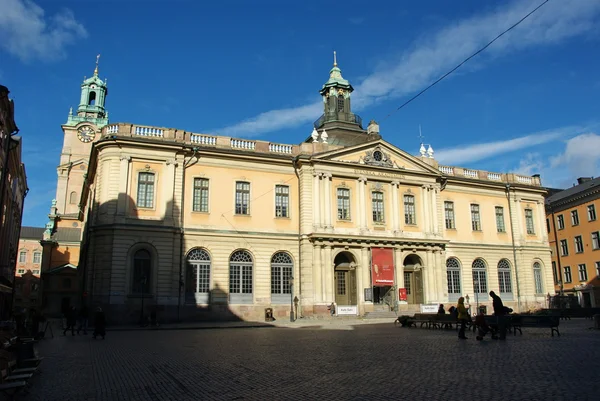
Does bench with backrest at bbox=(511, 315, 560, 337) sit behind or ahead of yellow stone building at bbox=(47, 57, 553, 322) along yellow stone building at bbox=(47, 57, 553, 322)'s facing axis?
ahead

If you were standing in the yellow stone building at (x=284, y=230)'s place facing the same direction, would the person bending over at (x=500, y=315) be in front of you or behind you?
in front

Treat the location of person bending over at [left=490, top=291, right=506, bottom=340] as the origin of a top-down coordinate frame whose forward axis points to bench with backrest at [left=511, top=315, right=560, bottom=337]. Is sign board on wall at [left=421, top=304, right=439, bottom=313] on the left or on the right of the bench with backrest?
left

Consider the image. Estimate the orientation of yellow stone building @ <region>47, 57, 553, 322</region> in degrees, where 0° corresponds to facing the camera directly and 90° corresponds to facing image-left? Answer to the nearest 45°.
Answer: approximately 315°

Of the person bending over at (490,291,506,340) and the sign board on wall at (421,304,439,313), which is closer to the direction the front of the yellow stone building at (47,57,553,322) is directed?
the person bending over

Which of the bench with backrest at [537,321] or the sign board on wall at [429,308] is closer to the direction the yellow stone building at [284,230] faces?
the bench with backrest
